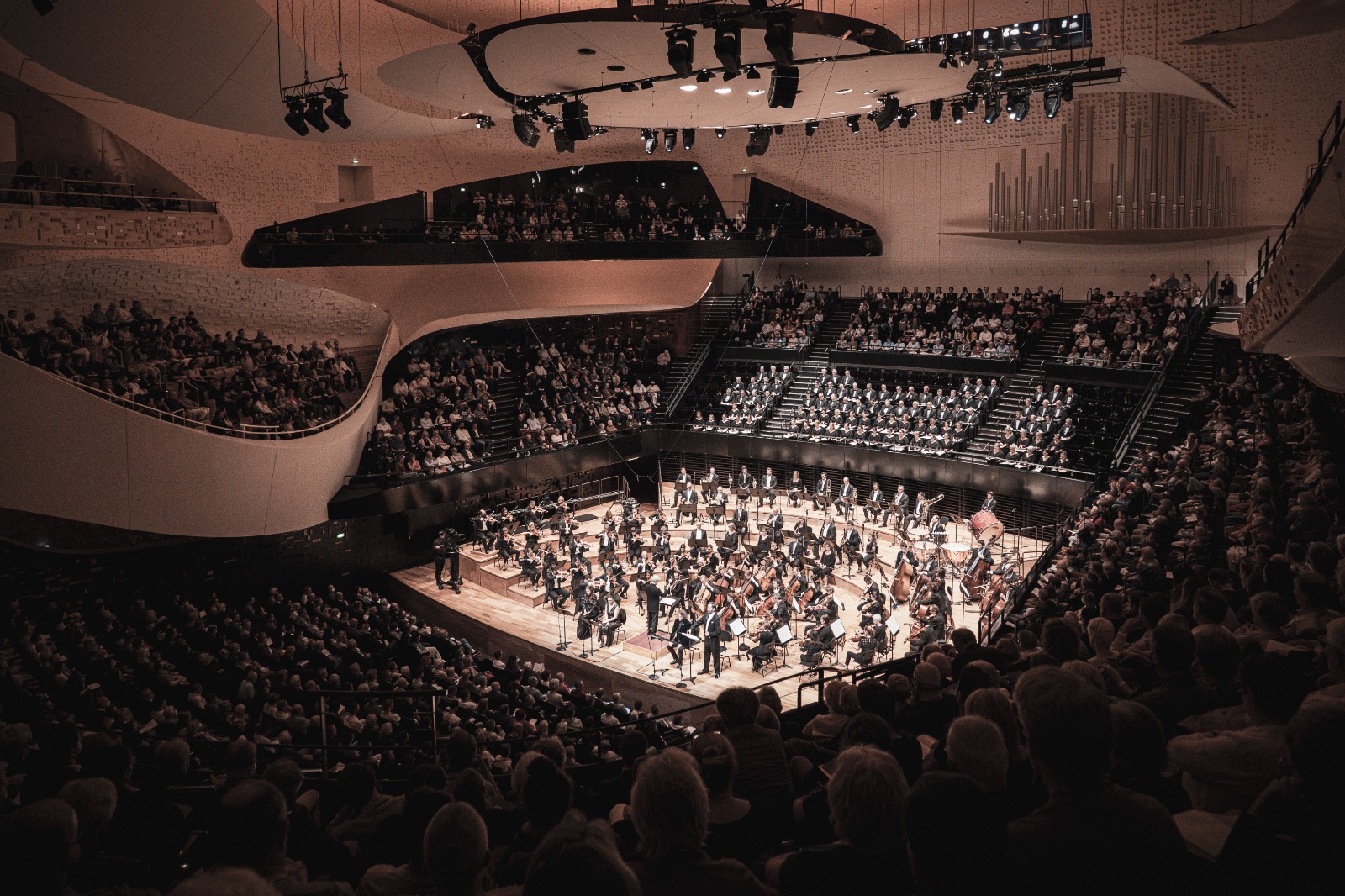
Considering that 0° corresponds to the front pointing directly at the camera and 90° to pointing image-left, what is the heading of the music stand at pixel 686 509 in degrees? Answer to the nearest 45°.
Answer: approximately 180°

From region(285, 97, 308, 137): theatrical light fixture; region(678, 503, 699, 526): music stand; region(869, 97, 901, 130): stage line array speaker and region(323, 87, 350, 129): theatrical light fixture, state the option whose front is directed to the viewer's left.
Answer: the stage line array speaker

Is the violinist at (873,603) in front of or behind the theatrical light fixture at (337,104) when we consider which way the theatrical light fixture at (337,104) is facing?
in front

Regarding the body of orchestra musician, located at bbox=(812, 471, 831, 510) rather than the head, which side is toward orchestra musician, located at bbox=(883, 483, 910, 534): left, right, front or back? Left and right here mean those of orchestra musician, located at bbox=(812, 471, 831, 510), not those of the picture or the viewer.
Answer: left

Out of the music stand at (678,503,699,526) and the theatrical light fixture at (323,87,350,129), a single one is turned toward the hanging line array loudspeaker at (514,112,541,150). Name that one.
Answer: the theatrical light fixture at (323,87,350,129)

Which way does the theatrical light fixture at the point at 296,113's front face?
to the viewer's right

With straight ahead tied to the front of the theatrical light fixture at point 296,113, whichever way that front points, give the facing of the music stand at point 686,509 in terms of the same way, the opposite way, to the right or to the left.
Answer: to the left

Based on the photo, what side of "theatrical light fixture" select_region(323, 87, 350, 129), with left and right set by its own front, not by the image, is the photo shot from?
right

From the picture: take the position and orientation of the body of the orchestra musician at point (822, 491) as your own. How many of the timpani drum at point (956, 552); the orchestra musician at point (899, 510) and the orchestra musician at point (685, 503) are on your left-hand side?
2

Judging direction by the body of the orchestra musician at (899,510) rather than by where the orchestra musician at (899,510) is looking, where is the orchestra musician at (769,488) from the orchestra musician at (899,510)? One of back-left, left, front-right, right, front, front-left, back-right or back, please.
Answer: right

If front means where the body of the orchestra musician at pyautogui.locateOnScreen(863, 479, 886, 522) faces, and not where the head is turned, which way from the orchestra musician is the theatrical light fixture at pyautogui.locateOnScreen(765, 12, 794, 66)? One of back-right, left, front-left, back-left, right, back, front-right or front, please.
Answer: front-left

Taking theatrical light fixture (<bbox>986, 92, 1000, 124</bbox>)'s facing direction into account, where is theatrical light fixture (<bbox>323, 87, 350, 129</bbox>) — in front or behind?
in front

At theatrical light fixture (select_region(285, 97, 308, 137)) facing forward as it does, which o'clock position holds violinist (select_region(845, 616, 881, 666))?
The violinist is roughly at 1 o'clock from the theatrical light fixture.
